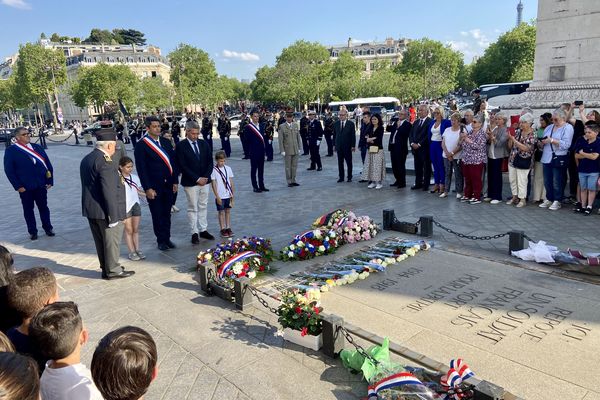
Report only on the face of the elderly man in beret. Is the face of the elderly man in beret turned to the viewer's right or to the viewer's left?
to the viewer's right

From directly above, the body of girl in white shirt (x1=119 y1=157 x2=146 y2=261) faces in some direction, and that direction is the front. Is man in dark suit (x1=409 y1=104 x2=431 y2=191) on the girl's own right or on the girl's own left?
on the girl's own left

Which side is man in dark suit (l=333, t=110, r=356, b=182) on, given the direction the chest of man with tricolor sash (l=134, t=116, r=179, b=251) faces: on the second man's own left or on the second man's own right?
on the second man's own left

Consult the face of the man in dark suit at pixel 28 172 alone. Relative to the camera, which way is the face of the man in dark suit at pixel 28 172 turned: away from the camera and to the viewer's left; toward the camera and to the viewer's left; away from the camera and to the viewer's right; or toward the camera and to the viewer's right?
toward the camera and to the viewer's right

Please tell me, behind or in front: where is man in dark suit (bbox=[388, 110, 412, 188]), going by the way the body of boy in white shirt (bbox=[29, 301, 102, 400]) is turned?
in front

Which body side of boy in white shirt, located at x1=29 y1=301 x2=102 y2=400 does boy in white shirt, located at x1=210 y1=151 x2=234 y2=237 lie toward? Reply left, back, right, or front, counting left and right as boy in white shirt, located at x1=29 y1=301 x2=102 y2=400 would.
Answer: front

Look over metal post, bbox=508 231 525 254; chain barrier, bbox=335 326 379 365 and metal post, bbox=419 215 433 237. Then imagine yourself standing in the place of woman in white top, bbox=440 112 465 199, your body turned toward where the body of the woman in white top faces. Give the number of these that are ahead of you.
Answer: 3

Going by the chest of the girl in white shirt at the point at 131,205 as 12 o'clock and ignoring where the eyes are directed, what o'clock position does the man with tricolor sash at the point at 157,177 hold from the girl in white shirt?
The man with tricolor sash is roughly at 9 o'clock from the girl in white shirt.

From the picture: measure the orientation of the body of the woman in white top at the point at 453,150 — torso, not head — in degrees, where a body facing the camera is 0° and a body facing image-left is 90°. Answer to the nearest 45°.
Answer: approximately 0°

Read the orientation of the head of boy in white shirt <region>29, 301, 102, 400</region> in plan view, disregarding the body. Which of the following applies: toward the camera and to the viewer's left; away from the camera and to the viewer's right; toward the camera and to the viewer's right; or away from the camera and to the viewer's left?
away from the camera and to the viewer's right

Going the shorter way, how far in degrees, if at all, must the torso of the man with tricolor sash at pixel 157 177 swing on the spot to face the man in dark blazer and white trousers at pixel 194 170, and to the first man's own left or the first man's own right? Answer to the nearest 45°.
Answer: approximately 45° to the first man's own left

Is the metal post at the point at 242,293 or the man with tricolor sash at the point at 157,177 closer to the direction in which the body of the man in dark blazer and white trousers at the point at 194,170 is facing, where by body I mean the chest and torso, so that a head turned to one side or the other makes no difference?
the metal post

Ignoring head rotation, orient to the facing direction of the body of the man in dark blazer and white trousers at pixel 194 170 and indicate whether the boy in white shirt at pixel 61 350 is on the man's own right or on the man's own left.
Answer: on the man's own right

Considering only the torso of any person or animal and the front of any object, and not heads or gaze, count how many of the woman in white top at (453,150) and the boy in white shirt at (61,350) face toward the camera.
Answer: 1

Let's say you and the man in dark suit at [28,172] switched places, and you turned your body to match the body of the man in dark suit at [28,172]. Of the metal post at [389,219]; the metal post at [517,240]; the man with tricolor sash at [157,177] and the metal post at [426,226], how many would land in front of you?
4
